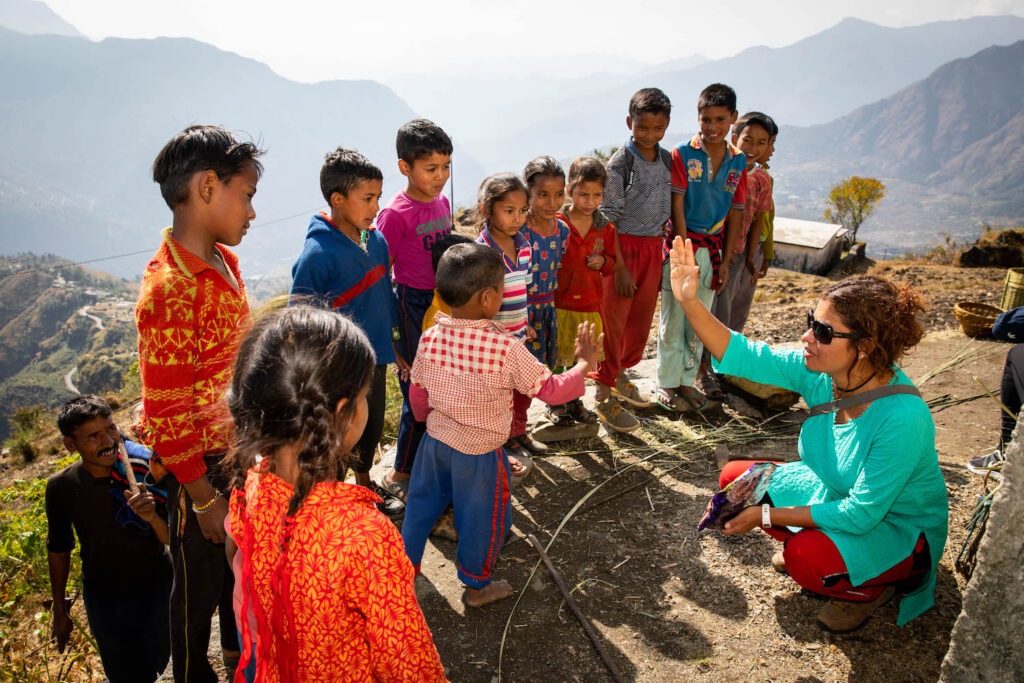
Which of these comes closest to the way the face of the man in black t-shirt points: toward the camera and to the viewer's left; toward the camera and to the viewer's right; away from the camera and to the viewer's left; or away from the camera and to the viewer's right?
toward the camera and to the viewer's right

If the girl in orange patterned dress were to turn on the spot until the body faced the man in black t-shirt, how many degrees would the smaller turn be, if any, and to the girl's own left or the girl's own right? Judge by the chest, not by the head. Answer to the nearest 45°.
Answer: approximately 90° to the girl's own left

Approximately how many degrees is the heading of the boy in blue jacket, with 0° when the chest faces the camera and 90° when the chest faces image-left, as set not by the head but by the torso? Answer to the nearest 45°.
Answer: approximately 315°

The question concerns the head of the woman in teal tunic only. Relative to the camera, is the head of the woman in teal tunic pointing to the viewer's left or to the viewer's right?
to the viewer's left

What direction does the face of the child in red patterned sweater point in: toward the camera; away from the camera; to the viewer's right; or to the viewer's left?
to the viewer's right

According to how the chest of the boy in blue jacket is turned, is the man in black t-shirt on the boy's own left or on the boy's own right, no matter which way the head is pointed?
on the boy's own right
